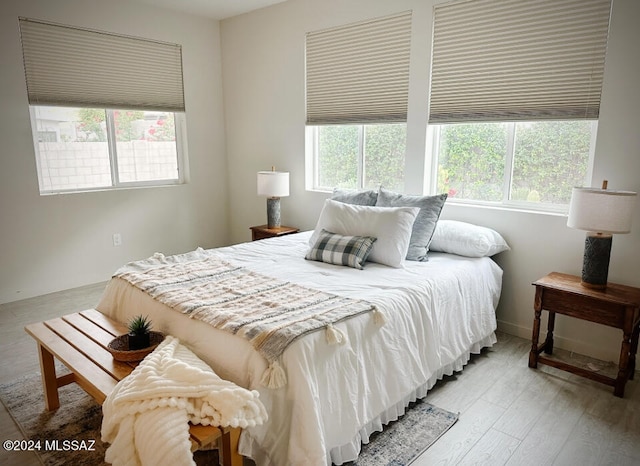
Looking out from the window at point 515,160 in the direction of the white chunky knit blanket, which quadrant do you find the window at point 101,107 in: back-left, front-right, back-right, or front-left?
front-right

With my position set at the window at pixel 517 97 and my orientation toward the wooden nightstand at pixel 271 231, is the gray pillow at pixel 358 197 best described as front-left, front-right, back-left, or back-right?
front-left

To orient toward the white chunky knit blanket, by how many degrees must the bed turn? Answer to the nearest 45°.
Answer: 0° — it already faces it

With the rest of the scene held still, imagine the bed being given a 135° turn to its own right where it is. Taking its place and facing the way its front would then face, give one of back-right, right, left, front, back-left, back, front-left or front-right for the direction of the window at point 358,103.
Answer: front

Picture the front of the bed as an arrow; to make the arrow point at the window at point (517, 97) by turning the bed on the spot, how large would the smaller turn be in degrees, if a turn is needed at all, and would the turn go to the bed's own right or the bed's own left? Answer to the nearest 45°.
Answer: approximately 180°

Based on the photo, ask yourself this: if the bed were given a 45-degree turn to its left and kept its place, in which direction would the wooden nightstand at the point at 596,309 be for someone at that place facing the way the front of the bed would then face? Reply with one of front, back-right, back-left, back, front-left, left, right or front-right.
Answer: left

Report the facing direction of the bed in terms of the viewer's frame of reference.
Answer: facing the viewer and to the left of the viewer

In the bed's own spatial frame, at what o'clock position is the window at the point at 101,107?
The window is roughly at 3 o'clock from the bed.

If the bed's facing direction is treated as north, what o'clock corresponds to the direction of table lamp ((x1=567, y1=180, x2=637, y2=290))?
The table lamp is roughly at 7 o'clock from the bed.

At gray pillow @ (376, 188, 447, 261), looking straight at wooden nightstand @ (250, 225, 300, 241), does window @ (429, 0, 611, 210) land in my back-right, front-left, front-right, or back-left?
back-right

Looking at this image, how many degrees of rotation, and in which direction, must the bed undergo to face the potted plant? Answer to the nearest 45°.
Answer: approximately 45° to its right

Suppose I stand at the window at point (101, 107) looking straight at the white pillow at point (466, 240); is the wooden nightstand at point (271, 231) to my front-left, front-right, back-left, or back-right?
front-left

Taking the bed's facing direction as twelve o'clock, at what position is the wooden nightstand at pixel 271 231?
The wooden nightstand is roughly at 4 o'clock from the bed.
